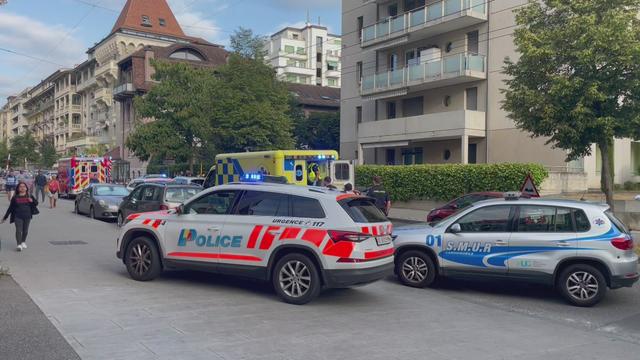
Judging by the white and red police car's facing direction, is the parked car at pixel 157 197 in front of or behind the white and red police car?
in front

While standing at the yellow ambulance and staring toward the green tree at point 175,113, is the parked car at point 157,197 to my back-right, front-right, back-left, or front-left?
back-left

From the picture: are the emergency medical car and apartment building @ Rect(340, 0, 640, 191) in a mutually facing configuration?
no

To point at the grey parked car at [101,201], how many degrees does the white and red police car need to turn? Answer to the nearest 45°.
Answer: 0° — it already faces it

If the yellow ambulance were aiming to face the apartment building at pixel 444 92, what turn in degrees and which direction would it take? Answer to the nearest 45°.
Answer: approximately 90° to its right

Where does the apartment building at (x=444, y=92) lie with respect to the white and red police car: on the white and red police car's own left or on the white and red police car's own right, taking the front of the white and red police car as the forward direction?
on the white and red police car's own right

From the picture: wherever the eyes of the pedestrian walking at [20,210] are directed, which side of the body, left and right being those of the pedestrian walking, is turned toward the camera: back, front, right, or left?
front

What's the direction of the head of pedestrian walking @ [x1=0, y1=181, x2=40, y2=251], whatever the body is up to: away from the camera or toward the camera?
toward the camera

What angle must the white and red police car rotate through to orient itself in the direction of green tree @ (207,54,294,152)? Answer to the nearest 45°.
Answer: approximately 45° to its right

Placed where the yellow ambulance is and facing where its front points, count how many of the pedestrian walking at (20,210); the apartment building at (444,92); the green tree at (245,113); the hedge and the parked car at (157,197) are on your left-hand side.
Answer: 2

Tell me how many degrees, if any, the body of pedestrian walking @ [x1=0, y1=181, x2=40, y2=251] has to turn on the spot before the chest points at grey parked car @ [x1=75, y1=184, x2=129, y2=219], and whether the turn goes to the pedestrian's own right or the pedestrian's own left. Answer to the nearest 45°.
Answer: approximately 180°

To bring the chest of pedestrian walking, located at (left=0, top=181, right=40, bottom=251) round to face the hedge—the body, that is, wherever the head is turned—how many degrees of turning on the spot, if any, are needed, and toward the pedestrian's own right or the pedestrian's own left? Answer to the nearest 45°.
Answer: approximately 90° to the pedestrian's own left

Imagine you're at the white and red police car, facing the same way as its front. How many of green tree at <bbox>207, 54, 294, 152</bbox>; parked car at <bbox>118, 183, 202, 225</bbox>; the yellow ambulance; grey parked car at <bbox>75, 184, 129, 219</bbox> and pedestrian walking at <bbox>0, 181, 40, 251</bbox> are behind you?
0

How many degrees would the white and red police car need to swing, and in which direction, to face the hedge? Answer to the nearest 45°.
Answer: approximately 90° to its right

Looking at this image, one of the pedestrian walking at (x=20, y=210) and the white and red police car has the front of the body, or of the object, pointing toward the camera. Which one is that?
the pedestrian walking

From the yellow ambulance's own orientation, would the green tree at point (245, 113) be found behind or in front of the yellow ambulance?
in front

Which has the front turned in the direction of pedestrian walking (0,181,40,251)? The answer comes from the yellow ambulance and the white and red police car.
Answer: the white and red police car
